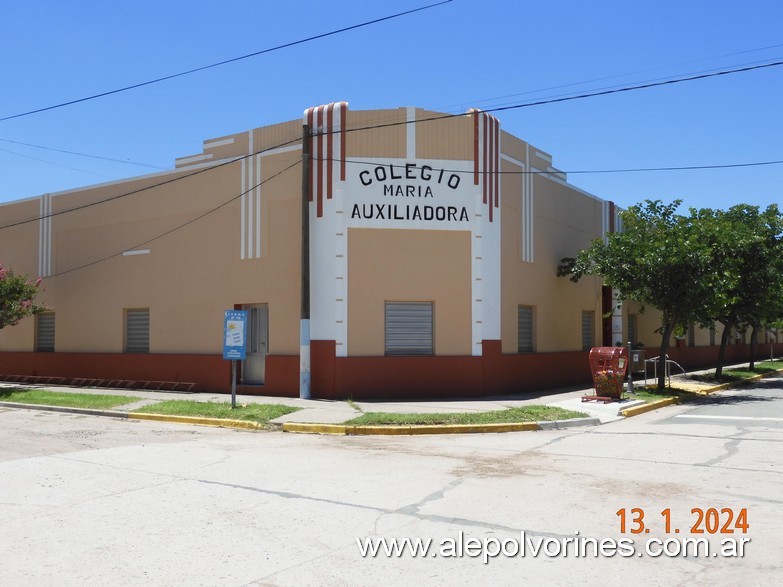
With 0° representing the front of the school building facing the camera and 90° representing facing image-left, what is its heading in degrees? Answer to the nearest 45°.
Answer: approximately 0°

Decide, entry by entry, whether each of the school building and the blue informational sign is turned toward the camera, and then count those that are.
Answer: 2

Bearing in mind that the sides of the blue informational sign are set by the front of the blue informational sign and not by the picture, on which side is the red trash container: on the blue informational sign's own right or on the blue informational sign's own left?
on the blue informational sign's own left

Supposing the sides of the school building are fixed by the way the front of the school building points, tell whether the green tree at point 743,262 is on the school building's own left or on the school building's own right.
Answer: on the school building's own left

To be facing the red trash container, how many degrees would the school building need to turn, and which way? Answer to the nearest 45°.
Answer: approximately 90° to its left

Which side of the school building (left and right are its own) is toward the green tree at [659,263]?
left

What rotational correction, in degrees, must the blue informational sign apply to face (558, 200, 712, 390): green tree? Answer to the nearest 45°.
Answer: approximately 90° to its left

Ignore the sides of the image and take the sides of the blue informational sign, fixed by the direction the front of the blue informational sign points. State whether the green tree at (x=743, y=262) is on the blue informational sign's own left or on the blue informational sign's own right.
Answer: on the blue informational sign's own left
